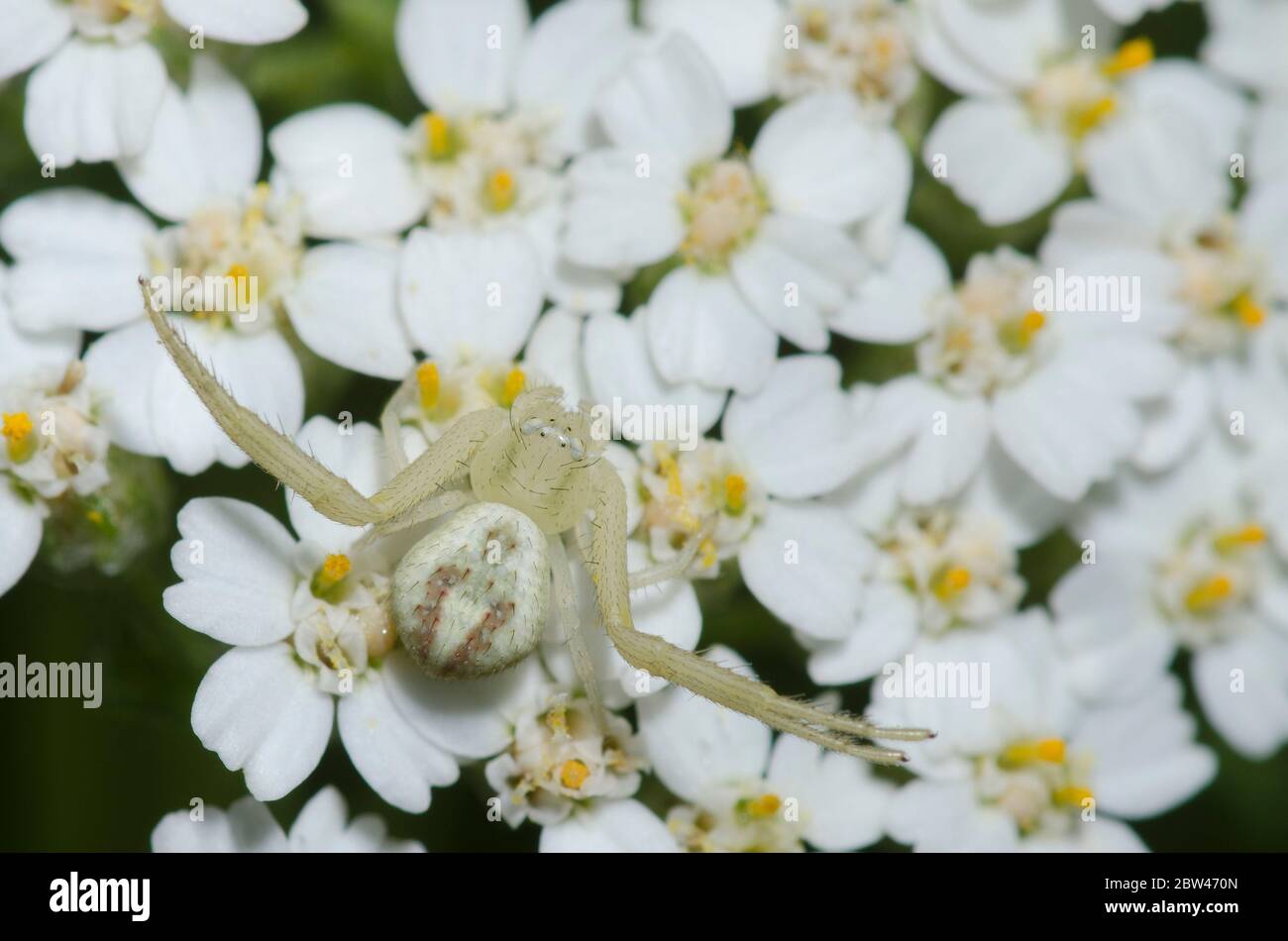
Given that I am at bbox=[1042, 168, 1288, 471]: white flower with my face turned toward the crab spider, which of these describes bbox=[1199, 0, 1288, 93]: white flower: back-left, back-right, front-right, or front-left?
back-right

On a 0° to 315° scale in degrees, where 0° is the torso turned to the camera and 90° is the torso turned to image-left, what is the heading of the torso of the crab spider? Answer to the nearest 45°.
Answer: approximately 225°
